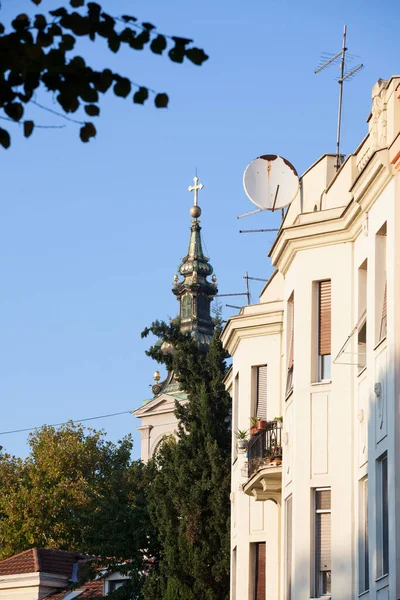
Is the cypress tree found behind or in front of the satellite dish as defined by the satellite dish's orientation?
behind
